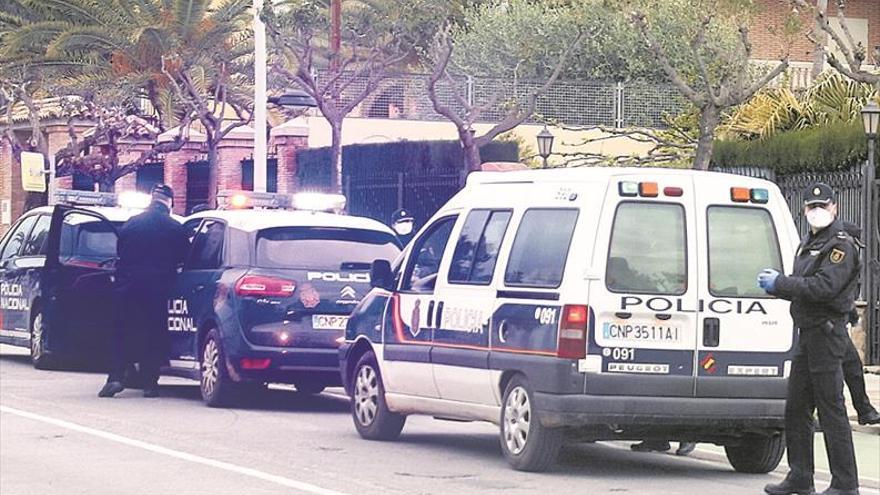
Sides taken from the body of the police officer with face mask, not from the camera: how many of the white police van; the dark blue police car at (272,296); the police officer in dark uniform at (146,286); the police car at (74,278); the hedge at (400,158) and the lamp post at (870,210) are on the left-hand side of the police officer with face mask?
0

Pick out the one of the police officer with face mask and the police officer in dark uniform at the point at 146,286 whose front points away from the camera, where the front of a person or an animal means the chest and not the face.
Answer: the police officer in dark uniform

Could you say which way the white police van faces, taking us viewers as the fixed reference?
facing away from the viewer and to the left of the viewer

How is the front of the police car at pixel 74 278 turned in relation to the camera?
facing away from the viewer and to the left of the viewer

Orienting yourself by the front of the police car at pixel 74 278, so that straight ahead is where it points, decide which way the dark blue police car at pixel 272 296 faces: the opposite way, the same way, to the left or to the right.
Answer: the same way

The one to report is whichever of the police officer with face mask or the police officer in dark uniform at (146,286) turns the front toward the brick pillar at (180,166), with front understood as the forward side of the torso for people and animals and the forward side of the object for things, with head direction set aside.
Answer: the police officer in dark uniform

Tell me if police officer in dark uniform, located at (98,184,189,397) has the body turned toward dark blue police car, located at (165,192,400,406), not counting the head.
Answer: no

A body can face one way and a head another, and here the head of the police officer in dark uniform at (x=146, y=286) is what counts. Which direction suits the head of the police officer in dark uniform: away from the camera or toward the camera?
away from the camera

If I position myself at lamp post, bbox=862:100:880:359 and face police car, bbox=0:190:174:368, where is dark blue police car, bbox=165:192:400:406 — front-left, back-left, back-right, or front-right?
front-left

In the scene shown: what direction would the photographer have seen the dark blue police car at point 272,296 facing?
facing away from the viewer and to the left of the viewer

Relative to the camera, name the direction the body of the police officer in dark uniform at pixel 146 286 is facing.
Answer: away from the camera

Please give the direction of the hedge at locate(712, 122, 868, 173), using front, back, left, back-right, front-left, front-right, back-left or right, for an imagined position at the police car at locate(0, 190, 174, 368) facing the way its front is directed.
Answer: back-right

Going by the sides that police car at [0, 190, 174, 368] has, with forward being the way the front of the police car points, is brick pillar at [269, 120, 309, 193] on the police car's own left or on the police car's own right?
on the police car's own right

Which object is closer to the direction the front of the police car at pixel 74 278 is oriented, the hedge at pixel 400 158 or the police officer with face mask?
the hedge

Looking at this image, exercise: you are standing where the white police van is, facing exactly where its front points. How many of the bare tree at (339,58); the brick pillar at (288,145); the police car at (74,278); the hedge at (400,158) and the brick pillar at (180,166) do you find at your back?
0

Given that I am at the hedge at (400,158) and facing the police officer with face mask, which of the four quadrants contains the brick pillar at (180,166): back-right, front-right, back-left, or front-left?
back-right

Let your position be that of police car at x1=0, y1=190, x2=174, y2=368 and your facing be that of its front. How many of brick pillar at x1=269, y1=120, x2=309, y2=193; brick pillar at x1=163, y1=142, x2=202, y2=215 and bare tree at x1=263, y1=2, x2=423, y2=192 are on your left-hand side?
0

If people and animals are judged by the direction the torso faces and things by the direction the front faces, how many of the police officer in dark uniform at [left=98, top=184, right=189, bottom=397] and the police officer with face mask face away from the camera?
1
